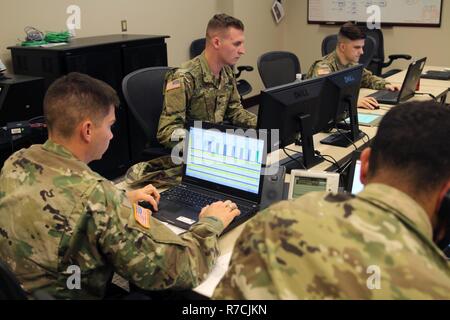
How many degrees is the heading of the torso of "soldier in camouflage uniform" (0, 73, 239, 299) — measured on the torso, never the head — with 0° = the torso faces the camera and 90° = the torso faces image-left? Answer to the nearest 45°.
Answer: approximately 225°

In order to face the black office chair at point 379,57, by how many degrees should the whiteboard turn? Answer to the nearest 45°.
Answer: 0° — it already faces it

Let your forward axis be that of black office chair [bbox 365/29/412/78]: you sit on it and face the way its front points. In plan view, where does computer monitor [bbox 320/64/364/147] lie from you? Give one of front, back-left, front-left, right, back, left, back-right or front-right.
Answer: right

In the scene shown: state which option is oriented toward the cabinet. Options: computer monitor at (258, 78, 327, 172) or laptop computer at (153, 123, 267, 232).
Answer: the computer monitor

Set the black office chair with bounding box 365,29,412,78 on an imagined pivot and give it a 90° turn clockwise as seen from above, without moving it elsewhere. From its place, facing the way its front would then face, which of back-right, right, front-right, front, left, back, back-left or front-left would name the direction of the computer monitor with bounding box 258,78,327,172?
front

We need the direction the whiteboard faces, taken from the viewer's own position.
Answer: facing the viewer

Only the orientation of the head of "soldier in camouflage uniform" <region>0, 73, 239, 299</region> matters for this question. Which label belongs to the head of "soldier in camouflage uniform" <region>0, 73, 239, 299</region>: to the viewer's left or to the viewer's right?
to the viewer's right

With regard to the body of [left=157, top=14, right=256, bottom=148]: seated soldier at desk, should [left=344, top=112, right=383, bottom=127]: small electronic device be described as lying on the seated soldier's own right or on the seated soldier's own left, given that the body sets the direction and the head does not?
on the seated soldier's own left

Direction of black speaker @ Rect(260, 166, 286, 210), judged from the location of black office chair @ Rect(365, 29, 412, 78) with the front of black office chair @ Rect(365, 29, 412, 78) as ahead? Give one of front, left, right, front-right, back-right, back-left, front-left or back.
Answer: right

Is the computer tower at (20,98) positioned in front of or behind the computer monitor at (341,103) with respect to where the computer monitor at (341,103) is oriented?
in front

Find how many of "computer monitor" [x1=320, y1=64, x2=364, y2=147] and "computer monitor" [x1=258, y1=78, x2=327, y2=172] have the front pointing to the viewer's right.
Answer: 0
